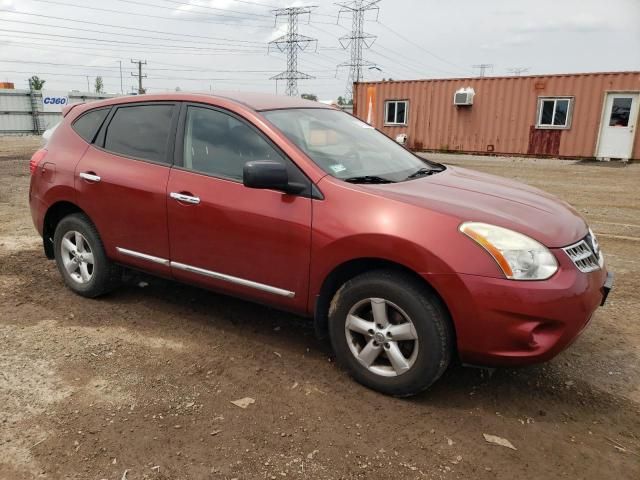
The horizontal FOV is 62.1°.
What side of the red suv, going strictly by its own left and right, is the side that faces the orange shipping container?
left

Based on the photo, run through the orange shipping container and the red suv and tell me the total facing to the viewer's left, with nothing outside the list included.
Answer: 0

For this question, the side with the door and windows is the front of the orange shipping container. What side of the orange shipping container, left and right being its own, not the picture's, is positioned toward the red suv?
front

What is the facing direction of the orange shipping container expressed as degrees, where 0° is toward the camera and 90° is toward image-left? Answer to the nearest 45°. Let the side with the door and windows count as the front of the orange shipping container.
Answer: approximately 0°

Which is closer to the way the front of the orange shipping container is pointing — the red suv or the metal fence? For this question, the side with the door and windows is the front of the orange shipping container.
the red suv

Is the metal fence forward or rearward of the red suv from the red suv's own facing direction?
rearward

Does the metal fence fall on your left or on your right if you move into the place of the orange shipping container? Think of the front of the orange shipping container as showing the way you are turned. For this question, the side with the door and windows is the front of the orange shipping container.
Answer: on your right

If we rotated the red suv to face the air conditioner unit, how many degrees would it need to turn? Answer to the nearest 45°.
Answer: approximately 135° to its left
